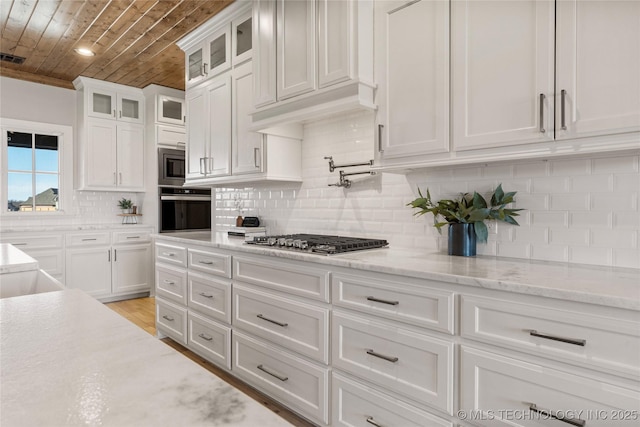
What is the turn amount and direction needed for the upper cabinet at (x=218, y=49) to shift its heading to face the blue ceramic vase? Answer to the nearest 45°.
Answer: approximately 90° to its left

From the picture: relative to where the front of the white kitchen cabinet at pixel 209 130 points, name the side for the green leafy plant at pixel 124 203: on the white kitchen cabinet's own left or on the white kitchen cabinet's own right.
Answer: on the white kitchen cabinet's own right

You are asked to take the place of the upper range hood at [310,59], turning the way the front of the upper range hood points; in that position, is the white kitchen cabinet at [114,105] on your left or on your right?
on your right

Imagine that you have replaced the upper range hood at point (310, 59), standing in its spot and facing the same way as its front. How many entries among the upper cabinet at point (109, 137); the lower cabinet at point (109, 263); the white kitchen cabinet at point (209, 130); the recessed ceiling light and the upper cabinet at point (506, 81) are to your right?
4

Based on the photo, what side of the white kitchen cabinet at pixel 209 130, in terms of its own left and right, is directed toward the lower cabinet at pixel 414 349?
left

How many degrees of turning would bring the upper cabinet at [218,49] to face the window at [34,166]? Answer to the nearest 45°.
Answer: approximately 90° to its right

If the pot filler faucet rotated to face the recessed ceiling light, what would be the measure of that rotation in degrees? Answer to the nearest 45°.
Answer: approximately 45° to its right

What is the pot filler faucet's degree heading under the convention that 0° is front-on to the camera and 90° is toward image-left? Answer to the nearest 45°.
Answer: approximately 45°

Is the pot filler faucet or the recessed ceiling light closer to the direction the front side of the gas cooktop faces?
the recessed ceiling light
